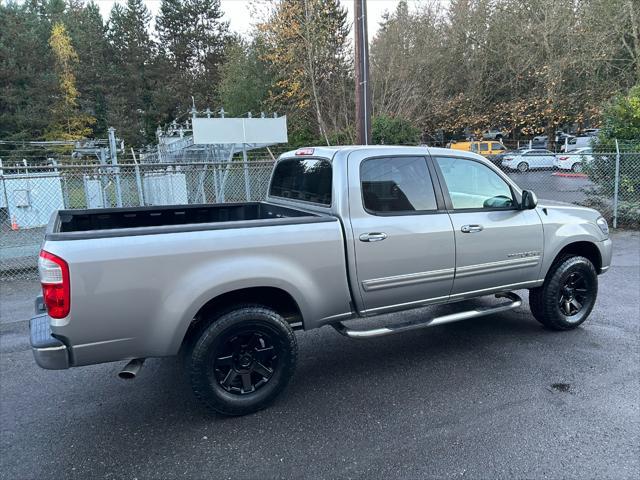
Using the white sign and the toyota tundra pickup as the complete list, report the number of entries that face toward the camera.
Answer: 1

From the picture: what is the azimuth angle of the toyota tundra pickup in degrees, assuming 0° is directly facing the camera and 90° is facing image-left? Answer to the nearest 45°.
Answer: approximately 225°

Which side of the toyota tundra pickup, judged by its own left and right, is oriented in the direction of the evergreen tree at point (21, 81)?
left

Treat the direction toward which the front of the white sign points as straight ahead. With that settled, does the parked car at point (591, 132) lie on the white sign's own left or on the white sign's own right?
on the white sign's own left

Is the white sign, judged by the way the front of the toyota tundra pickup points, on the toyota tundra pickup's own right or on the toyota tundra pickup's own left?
on the toyota tundra pickup's own left

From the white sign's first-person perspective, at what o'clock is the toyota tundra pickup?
The toyota tundra pickup is roughly at 12 o'clock from the white sign.

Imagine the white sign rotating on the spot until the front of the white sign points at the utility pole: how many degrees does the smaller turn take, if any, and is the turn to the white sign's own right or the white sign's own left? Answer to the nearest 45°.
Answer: approximately 45° to the white sign's own left

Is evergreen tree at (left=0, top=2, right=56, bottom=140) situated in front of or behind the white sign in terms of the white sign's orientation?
behind
